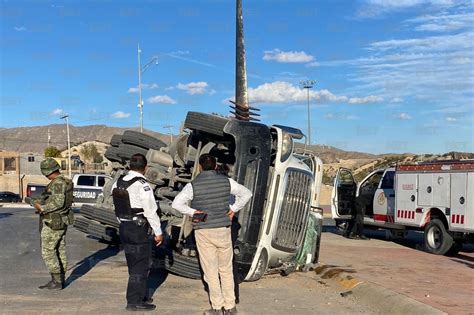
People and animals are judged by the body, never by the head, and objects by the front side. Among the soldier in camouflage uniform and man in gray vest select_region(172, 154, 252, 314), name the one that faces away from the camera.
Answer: the man in gray vest

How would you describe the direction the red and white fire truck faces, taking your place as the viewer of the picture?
facing away from the viewer and to the left of the viewer

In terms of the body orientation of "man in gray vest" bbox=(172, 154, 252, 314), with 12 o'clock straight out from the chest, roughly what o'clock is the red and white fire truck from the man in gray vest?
The red and white fire truck is roughly at 1 o'clock from the man in gray vest.

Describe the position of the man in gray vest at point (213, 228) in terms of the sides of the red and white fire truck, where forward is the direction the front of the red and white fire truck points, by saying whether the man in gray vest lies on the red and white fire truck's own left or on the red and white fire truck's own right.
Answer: on the red and white fire truck's own left

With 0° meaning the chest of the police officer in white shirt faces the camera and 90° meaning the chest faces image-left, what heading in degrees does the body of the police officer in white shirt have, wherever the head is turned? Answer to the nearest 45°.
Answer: approximately 225°

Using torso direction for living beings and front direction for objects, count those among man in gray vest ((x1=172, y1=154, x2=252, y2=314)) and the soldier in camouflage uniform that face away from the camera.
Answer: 1

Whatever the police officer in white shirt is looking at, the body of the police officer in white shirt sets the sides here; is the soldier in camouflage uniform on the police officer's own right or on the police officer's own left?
on the police officer's own left

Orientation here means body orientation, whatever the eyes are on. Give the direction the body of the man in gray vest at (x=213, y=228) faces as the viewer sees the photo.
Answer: away from the camera

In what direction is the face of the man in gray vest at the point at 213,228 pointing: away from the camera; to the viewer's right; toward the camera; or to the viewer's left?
away from the camera
